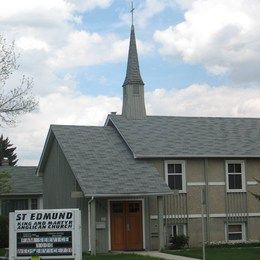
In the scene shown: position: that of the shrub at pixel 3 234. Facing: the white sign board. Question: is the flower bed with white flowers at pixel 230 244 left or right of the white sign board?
left

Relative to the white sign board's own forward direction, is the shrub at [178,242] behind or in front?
behind

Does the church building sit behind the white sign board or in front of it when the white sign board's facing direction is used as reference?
behind

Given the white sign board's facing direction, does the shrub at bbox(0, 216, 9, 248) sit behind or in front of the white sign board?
behind

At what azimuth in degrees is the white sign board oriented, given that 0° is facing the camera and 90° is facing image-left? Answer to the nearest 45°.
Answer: approximately 0°

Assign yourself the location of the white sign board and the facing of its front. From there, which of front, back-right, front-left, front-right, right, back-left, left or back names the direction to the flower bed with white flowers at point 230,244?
back-left
